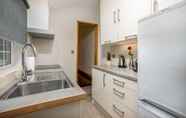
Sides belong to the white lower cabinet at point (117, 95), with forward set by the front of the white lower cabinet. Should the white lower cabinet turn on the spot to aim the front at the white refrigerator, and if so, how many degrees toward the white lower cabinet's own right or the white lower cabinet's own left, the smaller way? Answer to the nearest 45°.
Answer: approximately 45° to the white lower cabinet's own left

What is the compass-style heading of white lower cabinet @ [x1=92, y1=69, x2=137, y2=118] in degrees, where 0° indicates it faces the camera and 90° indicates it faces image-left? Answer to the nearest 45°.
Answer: approximately 45°

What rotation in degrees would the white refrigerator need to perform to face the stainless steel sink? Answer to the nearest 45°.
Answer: approximately 45° to its right

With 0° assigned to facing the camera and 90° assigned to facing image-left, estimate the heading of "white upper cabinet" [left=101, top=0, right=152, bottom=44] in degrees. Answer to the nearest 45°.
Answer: approximately 45°
